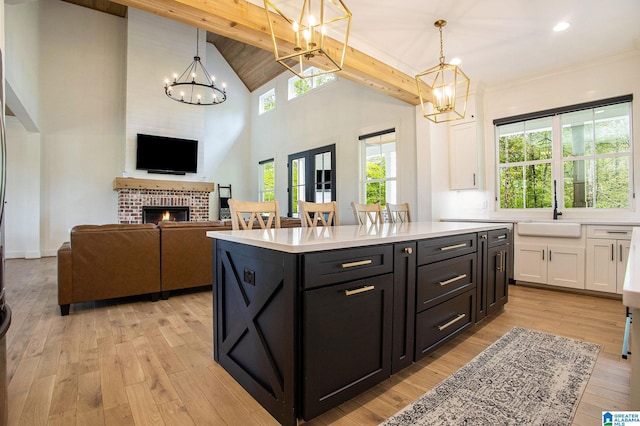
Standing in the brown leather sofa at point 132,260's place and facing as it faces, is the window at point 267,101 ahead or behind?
ahead

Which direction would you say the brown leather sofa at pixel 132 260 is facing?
away from the camera

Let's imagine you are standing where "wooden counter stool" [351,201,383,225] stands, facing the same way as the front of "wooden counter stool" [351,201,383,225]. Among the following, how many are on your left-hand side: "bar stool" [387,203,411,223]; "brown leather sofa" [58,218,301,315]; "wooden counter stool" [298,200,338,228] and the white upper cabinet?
2

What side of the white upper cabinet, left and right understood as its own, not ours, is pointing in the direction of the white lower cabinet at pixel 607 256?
left

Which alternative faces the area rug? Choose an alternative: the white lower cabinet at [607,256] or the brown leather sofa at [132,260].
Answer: the white lower cabinet

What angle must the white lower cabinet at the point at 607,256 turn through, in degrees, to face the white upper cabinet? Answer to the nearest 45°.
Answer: approximately 90° to its right

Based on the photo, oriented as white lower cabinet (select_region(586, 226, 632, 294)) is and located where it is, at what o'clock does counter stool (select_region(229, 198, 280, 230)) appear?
The counter stool is roughly at 1 o'clock from the white lower cabinet.

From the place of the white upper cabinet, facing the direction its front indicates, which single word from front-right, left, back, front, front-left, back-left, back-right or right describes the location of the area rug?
front-left

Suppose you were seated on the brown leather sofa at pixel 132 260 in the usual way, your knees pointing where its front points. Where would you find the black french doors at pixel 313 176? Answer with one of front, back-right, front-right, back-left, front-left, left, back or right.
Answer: front-right

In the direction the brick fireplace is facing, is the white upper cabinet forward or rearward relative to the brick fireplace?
forward

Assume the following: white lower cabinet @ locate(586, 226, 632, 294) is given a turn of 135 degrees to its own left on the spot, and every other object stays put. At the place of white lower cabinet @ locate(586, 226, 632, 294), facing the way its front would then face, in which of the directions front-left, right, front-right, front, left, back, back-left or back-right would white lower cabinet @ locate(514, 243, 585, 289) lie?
back-left

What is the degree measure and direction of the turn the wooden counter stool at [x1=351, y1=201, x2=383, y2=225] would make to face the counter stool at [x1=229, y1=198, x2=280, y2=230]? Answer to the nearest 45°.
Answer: approximately 90° to its right

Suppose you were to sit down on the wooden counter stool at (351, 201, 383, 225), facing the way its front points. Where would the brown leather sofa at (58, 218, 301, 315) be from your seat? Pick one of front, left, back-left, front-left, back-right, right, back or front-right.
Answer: back-right

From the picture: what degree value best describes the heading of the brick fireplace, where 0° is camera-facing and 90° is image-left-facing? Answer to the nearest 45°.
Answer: approximately 0°

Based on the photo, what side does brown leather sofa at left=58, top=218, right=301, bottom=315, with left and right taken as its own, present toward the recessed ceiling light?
right

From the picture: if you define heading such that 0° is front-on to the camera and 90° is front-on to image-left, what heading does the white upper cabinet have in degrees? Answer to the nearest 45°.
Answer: approximately 45°
